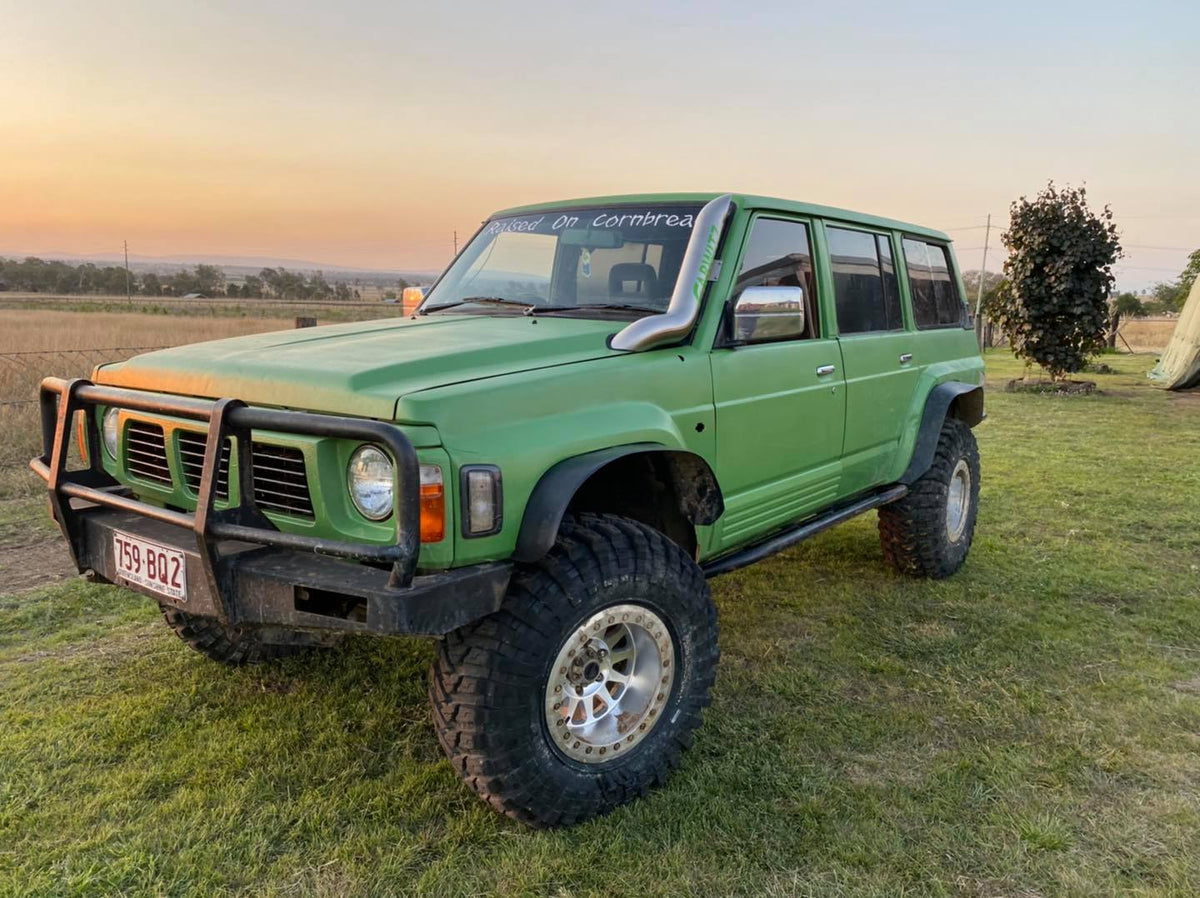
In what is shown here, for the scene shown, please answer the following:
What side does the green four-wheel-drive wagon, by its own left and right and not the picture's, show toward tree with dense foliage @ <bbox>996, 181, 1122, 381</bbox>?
back

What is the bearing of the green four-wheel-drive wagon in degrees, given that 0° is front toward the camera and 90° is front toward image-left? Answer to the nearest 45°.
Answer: approximately 45°

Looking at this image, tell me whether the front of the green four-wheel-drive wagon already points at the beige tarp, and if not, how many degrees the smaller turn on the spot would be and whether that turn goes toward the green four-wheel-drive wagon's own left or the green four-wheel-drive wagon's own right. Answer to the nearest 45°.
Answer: approximately 180°

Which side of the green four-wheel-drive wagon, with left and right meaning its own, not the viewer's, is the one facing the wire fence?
right
